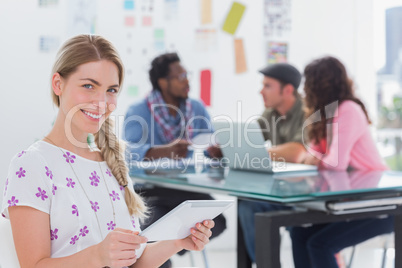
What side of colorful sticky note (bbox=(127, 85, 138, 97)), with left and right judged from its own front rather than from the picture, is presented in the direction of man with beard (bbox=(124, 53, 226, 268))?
front

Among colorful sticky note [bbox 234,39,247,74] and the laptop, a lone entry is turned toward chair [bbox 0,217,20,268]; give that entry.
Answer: the colorful sticky note

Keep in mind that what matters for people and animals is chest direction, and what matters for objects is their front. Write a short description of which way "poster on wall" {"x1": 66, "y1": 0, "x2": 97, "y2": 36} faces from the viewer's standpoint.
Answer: facing the viewer

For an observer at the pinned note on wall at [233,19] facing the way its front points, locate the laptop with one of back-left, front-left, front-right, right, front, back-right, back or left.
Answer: front

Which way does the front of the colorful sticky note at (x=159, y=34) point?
toward the camera

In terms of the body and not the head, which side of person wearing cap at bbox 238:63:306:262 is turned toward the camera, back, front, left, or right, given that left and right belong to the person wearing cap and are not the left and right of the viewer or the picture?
left

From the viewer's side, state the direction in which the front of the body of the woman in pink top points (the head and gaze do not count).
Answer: to the viewer's left

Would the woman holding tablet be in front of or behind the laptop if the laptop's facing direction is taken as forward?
behind

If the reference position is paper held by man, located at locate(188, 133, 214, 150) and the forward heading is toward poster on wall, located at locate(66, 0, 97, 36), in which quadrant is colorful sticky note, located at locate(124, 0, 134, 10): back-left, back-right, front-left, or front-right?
front-right

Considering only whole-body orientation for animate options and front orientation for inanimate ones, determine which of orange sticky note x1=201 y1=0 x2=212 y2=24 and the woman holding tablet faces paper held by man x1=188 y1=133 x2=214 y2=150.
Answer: the orange sticky note

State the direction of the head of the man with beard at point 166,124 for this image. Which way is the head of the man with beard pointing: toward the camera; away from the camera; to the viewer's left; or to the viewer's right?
to the viewer's right

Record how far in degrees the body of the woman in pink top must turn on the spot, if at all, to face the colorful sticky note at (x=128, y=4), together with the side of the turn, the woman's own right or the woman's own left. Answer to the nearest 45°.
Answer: approximately 45° to the woman's own right

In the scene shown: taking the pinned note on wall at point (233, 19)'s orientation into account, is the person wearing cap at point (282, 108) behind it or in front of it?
in front

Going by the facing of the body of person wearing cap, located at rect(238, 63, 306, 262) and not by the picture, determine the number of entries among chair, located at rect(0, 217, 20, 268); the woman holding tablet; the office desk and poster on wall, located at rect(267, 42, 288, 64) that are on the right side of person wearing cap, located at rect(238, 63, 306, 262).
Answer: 1

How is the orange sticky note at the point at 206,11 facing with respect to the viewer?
toward the camera

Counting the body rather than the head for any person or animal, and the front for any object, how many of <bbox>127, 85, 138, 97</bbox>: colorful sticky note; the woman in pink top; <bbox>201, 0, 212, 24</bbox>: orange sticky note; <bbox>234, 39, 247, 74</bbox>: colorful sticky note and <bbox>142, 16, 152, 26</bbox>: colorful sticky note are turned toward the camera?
4

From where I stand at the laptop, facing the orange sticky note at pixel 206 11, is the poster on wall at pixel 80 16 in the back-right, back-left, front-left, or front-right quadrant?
front-left

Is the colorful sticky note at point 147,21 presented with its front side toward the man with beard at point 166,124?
yes

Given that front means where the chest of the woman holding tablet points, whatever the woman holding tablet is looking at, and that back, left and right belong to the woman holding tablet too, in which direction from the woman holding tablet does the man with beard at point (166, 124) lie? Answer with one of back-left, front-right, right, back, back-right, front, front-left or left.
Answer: back-left
